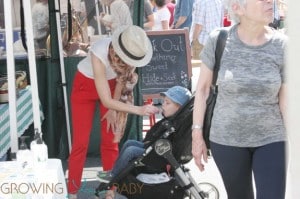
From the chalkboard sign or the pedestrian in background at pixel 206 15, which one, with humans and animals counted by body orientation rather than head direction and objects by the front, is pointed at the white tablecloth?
the chalkboard sign

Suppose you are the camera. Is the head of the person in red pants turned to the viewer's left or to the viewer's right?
to the viewer's right

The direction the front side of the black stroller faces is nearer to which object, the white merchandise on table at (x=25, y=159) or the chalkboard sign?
the white merchandise on table

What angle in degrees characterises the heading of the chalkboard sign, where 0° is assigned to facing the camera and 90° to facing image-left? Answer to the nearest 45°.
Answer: approximately 0°

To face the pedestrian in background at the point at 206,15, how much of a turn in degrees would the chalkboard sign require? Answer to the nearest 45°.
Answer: approximately 180°

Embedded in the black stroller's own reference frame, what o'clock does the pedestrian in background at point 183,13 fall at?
The pedestrian in background is roughly at 3 o'clock from the black stroller.

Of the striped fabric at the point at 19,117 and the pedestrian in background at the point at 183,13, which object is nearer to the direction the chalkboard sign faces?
the striped fabric

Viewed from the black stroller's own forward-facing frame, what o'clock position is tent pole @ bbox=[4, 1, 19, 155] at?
The tent pole is roughly at 11 o'clock from the black stroller.

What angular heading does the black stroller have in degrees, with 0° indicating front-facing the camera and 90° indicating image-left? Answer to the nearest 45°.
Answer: approximately 90°

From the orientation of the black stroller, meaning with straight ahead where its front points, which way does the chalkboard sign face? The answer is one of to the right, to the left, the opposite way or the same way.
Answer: to the left

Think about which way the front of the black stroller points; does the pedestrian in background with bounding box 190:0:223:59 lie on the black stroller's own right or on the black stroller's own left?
on the black stroller's own right
